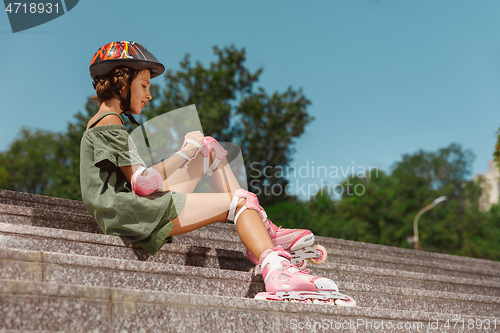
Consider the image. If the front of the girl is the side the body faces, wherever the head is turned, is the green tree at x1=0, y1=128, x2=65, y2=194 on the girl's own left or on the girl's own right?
on the girl's own left

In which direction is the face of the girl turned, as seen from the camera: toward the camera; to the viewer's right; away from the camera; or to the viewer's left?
to the viewer's right

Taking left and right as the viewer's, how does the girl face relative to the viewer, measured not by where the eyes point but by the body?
facing to the right of the viewer
